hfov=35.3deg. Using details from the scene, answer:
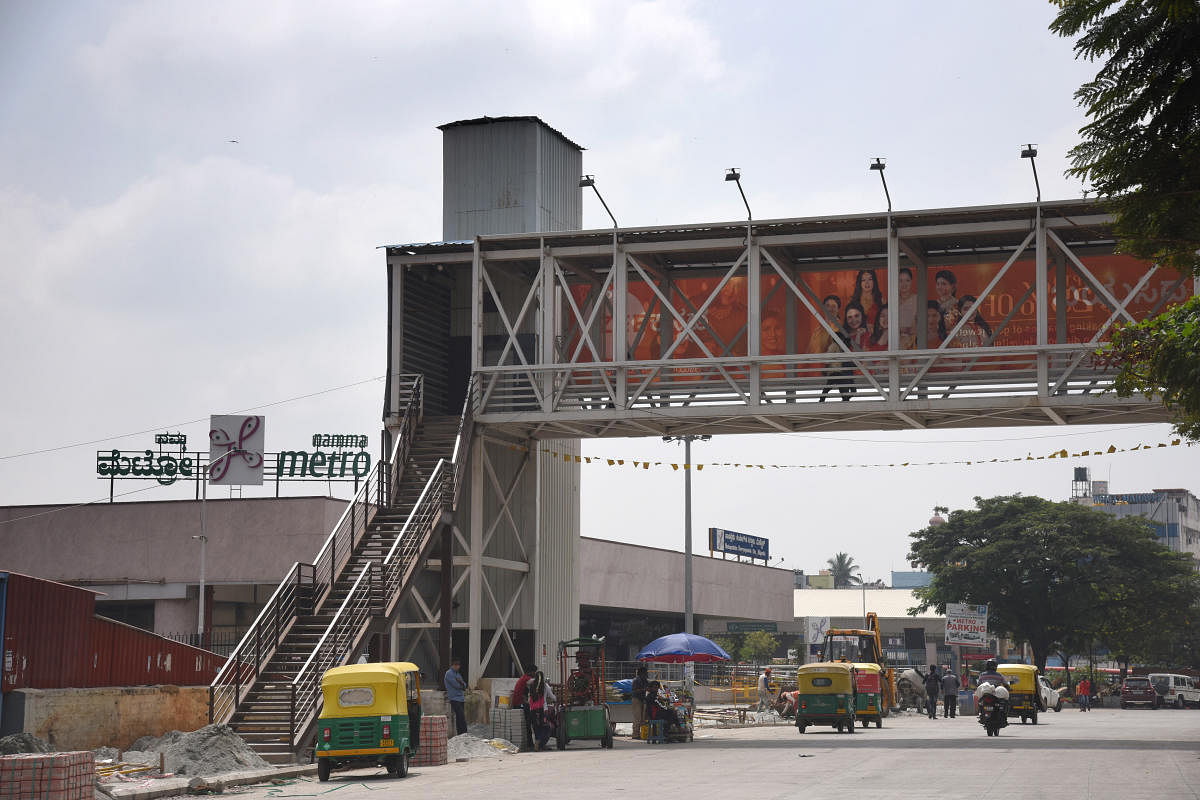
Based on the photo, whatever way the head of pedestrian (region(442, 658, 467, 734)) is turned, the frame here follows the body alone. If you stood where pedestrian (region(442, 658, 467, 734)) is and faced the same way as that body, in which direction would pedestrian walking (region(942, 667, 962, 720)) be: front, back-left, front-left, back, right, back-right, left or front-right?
front-left

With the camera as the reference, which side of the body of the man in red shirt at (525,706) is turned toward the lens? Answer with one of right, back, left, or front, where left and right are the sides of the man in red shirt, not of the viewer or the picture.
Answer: right

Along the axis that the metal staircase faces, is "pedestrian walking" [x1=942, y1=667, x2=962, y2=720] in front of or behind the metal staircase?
behind

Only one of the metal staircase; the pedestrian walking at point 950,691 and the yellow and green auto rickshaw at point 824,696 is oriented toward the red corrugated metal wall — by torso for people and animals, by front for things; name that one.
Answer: the metal staircase

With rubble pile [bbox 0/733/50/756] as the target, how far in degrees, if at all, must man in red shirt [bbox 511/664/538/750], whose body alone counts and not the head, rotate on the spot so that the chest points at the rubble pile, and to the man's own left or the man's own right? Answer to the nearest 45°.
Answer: approximately 135° to the man's own right

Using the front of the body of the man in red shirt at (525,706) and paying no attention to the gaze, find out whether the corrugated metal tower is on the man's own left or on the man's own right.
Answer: on the man's own left
